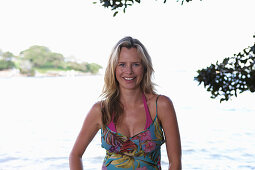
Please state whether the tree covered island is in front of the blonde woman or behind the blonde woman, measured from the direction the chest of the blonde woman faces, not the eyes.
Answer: behind

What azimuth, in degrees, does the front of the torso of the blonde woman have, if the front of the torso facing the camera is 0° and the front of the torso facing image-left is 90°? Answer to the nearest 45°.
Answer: approximately 0°
